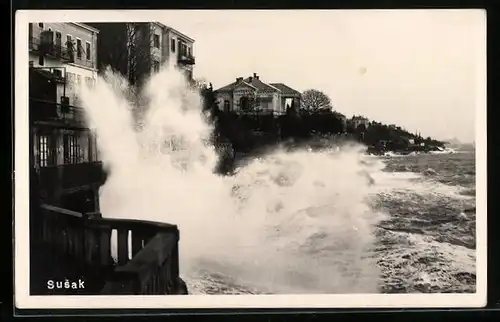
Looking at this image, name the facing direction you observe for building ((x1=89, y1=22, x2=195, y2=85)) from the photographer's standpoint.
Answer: facing the viewer and to the right of the viewer
